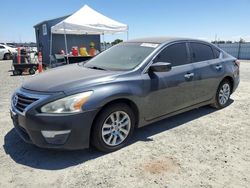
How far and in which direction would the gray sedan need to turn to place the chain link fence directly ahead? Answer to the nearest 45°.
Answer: approximately 180°

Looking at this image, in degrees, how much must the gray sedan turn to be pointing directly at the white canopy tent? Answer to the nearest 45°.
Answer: approximately 135° to its right

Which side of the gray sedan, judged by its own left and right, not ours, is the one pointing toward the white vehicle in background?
right

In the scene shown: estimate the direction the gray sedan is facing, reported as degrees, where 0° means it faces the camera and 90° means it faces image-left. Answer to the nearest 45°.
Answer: approximately 45°

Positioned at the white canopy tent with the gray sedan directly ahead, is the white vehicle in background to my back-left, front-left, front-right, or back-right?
back-right

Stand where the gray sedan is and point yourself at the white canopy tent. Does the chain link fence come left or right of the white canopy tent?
right
